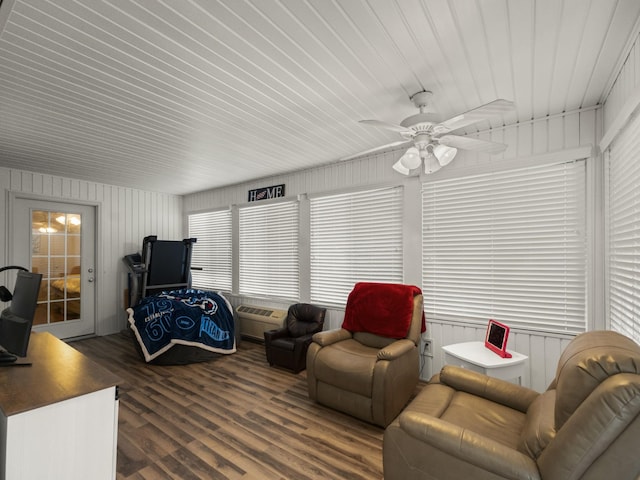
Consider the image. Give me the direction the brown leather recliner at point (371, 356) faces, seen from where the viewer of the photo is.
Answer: facing the viewer and to the left of the viewer

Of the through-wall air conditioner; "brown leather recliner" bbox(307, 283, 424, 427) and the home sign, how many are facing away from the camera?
0

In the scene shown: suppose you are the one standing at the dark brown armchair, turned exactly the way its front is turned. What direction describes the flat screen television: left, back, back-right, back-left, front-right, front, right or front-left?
front

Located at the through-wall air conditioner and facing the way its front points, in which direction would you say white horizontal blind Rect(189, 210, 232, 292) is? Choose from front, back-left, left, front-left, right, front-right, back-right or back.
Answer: right

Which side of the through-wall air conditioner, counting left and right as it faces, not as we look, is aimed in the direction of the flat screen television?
front

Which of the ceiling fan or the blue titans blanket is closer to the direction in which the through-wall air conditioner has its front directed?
the blue titans blanket

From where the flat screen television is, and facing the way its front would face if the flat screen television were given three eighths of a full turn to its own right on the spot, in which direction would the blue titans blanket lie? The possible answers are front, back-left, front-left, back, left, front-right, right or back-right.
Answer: back-left

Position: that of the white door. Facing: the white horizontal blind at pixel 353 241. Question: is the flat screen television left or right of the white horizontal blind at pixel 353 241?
right

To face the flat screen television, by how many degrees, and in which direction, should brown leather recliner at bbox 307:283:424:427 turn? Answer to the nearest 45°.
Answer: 0° — it already faces it

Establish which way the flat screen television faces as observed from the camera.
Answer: facing away from the viewer and to the right of the viewer

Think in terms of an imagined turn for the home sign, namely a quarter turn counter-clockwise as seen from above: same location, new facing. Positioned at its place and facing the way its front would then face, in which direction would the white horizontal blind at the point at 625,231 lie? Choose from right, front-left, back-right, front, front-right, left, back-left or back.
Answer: front

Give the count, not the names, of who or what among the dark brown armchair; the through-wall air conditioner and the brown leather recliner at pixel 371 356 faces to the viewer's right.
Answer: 0

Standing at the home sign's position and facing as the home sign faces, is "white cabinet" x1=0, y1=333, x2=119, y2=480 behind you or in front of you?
in front
